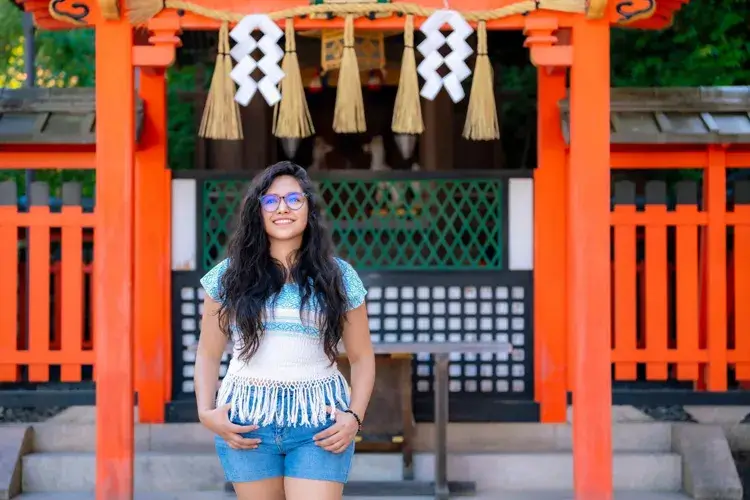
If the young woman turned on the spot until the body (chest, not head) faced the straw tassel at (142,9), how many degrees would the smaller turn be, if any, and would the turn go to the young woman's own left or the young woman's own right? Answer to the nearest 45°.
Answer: approximately 180°

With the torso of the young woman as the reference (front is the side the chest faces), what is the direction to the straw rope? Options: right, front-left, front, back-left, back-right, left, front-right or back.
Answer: back

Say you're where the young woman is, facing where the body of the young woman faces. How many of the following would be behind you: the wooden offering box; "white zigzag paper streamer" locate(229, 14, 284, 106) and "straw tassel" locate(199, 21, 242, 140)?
3

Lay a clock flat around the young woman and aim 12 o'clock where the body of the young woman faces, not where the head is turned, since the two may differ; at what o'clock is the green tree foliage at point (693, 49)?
The green tree foliage is roughly at 7 o'clock from the young woman.

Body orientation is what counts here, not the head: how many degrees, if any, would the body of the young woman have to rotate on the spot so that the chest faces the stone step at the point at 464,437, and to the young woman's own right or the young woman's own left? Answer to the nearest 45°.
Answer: approximately 180°

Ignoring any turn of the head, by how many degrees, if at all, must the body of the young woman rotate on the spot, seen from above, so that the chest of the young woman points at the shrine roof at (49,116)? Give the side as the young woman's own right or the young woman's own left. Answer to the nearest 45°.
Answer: approximately 135° to the young woman's own right

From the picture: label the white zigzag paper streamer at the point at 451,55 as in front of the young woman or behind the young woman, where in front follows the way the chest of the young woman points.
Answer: behind

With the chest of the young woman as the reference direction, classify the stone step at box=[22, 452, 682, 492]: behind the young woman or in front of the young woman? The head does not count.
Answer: behind

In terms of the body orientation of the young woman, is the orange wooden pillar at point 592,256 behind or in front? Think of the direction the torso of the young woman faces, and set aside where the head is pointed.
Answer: behind

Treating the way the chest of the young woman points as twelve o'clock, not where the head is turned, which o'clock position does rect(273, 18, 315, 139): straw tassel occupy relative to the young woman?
The straw tassel is roughly at 6 o'clock from the young woman.

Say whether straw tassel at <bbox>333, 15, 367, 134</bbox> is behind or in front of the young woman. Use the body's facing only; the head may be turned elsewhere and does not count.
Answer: behind

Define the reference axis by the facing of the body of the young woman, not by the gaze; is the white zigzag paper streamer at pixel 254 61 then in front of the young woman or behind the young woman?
behind

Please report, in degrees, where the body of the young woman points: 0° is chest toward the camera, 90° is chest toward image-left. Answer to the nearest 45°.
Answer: approximately 0°
